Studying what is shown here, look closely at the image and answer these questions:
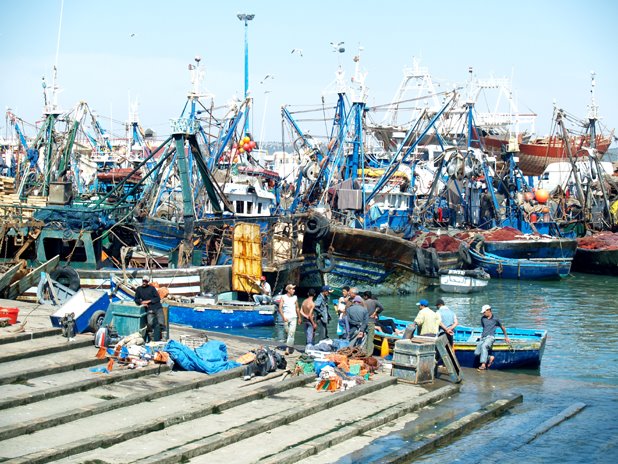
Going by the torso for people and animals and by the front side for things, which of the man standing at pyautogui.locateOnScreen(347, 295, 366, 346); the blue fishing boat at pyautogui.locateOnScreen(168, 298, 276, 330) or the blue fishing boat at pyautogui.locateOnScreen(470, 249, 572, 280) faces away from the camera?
the man standing

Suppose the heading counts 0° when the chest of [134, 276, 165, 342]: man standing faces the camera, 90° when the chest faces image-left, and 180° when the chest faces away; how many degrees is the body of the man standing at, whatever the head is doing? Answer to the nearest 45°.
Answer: approximately 45°

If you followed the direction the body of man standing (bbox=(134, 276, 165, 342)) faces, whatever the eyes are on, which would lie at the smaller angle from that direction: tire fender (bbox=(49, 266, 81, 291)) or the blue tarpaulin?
the blue tarpaulin

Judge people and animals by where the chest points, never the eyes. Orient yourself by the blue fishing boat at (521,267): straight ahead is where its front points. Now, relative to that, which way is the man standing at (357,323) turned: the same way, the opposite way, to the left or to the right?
to the right

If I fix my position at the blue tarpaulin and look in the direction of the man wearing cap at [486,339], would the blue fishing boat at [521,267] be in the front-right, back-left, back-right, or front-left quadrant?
front-left

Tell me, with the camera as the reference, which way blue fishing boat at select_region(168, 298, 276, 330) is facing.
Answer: facing to the left of the viewer

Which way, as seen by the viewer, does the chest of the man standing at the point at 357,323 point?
away from the camera

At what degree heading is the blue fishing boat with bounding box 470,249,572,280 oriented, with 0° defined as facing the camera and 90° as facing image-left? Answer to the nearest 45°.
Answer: approximately 90°
